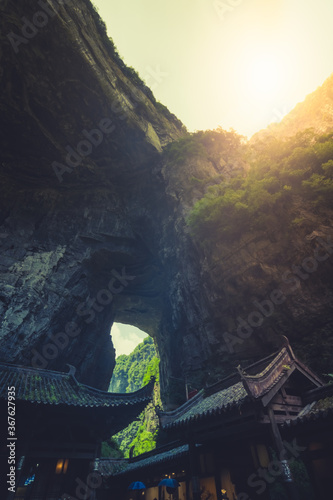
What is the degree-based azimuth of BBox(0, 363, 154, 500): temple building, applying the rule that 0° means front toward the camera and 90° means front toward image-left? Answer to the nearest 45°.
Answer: approximately 0°

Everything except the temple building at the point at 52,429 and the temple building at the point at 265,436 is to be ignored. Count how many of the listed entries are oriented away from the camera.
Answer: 0

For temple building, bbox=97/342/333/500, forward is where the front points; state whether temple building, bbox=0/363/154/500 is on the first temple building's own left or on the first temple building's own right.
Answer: on the first temple building's own right

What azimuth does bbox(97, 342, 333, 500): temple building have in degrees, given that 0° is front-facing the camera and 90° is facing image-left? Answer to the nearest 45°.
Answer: approximately 45°

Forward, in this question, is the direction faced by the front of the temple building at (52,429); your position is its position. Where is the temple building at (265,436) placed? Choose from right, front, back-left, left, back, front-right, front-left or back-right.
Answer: front-left
